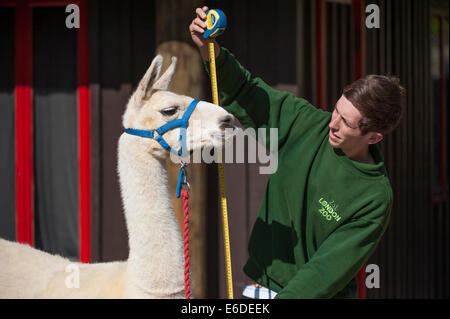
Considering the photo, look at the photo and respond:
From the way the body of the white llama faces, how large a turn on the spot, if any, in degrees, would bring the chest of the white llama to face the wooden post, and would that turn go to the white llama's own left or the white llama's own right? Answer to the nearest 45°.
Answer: approximately 90° to the white llama's own left

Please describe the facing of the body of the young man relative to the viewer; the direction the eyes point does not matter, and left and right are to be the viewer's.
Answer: facing the viewer and to the left of the viewer

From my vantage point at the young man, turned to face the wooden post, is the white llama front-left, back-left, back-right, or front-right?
front-left

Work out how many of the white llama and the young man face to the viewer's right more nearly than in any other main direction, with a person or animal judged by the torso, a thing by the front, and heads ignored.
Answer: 1

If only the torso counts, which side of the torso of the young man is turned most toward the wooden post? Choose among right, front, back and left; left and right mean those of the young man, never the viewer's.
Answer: right

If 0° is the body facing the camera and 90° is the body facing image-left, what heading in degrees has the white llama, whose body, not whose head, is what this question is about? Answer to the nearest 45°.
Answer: approximately 270°
